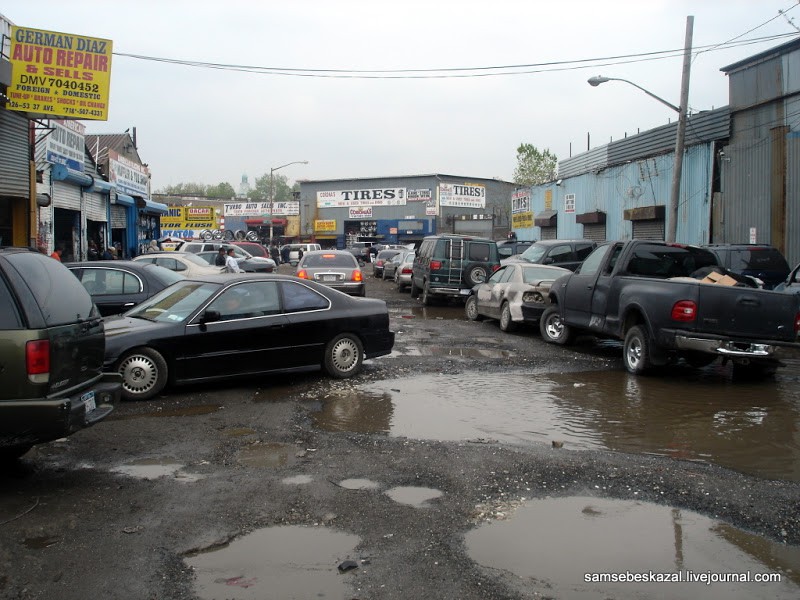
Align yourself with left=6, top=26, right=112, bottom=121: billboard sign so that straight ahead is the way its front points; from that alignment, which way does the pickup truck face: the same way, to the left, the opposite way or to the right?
the opposite way

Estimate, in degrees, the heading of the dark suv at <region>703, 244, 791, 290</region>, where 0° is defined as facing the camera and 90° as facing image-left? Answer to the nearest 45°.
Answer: approximately 135°

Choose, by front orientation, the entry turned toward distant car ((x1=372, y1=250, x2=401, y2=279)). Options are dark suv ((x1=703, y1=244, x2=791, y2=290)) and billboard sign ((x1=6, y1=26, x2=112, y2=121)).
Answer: the dark suv

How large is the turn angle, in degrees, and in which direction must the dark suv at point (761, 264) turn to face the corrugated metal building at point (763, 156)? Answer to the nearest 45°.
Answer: approximately 45° to its right

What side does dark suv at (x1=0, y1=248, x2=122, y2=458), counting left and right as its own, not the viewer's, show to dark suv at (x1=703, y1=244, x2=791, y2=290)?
right

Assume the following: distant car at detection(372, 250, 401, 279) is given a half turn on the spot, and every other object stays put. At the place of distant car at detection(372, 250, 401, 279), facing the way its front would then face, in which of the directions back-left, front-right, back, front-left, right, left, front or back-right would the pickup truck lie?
front

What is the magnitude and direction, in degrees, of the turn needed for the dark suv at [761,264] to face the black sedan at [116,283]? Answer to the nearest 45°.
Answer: approximately 90° to its left

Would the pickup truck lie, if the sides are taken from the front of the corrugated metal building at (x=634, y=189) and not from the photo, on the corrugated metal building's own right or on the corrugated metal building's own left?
on the corrugated metal building's own left

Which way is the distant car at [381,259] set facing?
away from the camera

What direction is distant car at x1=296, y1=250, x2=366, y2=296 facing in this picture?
away from the camera

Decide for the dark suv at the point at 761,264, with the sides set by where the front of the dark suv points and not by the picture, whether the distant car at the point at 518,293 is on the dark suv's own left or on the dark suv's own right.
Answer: on the dark suv's own left

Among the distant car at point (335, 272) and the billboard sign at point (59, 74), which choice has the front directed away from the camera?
the distant car

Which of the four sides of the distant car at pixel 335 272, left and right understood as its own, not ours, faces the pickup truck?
back
